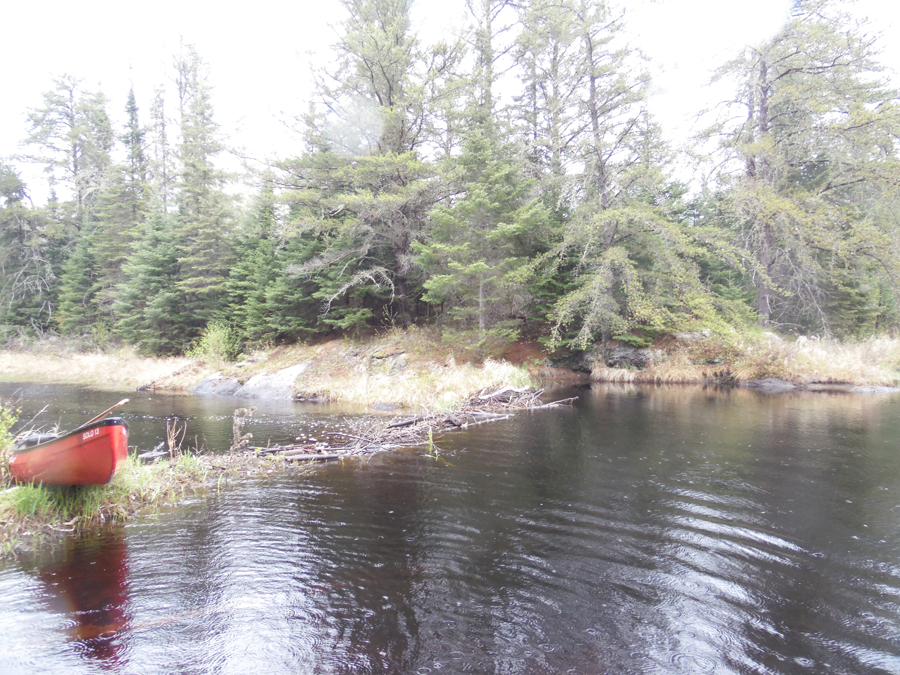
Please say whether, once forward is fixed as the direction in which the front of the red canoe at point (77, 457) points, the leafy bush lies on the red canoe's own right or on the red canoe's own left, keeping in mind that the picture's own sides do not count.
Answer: on the red canoe's own left

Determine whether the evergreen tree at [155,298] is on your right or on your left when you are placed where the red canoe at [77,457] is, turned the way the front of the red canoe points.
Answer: on your left

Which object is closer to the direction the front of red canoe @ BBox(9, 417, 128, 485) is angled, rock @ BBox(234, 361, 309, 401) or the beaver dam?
the beaver dam

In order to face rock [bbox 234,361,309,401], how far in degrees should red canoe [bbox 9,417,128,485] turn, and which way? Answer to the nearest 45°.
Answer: approximately 90° to its left

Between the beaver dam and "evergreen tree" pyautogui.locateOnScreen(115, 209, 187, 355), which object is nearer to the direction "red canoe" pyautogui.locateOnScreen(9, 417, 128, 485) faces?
the beaver dam

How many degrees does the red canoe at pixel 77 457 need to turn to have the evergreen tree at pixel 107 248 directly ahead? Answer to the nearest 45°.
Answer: approximately 135° to its left

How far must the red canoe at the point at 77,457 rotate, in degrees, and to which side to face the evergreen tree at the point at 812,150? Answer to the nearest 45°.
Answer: approximately 45° to its left

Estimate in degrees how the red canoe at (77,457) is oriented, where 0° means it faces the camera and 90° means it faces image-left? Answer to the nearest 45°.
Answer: approximately 315°

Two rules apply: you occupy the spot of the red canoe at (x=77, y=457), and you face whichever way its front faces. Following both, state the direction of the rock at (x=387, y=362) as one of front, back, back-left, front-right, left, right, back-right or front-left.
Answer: left

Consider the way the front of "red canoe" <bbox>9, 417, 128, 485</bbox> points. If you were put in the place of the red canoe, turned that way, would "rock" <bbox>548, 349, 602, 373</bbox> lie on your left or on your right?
on your left
